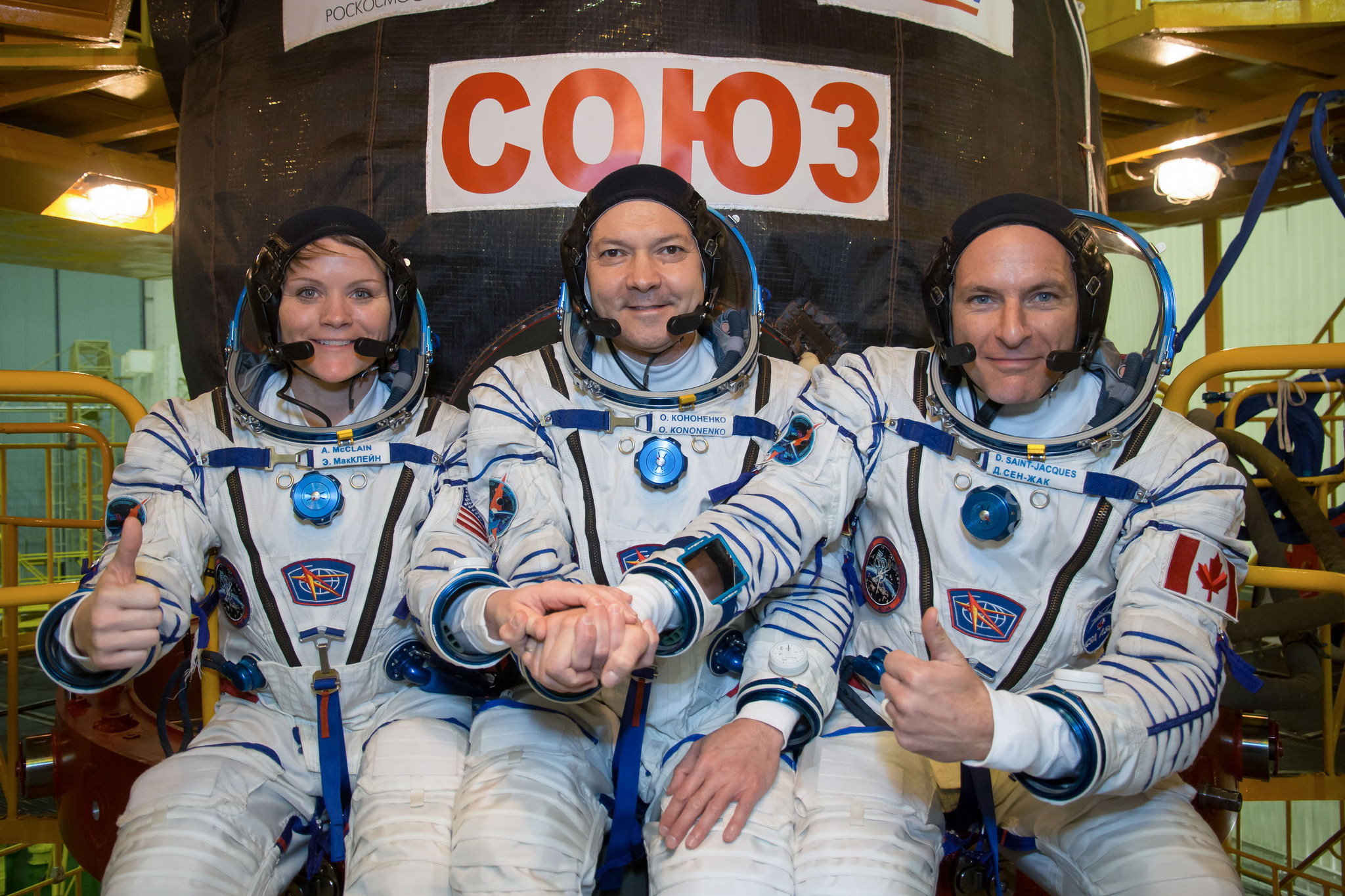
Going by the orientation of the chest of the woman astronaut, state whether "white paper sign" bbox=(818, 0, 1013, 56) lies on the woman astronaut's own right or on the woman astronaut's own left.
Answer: on the woman astronaut's own left

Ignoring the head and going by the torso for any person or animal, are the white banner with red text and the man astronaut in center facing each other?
no

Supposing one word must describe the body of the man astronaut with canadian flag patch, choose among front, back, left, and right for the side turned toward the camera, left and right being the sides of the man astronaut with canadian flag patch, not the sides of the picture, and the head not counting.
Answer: front

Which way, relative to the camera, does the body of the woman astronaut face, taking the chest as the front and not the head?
toward the camera

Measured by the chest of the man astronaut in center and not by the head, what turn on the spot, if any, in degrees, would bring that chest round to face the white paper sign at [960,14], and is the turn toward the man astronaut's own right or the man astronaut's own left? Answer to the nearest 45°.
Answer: approximately 135° to the man astronaut's own left

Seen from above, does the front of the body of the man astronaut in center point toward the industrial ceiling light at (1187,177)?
no

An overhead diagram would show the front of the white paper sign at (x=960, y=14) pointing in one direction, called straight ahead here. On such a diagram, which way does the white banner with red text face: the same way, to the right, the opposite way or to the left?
the same way

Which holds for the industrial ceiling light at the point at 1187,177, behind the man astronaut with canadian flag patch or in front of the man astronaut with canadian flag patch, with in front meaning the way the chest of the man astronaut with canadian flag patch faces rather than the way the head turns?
behind

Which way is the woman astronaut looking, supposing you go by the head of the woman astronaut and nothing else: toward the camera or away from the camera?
toward the camera

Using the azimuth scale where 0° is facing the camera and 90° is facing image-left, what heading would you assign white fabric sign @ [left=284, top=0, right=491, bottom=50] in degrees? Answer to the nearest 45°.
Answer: approximately 0°

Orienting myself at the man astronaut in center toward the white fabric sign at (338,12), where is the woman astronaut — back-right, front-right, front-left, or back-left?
front-left

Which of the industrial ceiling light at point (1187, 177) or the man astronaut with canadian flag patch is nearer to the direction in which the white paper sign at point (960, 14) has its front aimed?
the man astronaut with canadian flag patch

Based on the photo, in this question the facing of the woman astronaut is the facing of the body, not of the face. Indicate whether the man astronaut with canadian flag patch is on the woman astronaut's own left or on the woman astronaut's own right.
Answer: on the woman astronaut's own left

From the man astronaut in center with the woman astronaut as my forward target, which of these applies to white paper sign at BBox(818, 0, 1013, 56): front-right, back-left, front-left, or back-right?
back-right

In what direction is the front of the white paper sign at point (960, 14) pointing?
toward the camera

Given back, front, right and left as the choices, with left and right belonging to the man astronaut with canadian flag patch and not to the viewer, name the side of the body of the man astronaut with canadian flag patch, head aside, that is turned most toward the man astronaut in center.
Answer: right
